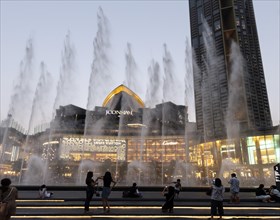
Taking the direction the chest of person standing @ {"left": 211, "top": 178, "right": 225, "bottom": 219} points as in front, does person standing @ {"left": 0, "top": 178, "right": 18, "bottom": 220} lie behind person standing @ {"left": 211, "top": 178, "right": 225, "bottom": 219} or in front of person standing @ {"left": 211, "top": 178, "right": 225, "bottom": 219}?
behind

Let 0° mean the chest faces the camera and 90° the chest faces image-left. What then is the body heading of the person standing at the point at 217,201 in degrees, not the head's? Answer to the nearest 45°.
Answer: approximately 180°
